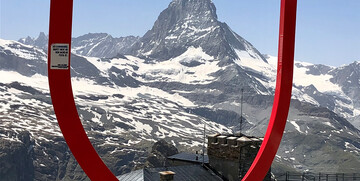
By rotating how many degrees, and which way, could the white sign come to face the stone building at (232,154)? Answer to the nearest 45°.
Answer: approximately 135° to its left

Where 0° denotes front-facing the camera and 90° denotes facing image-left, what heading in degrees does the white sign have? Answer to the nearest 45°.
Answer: approximately 0°
